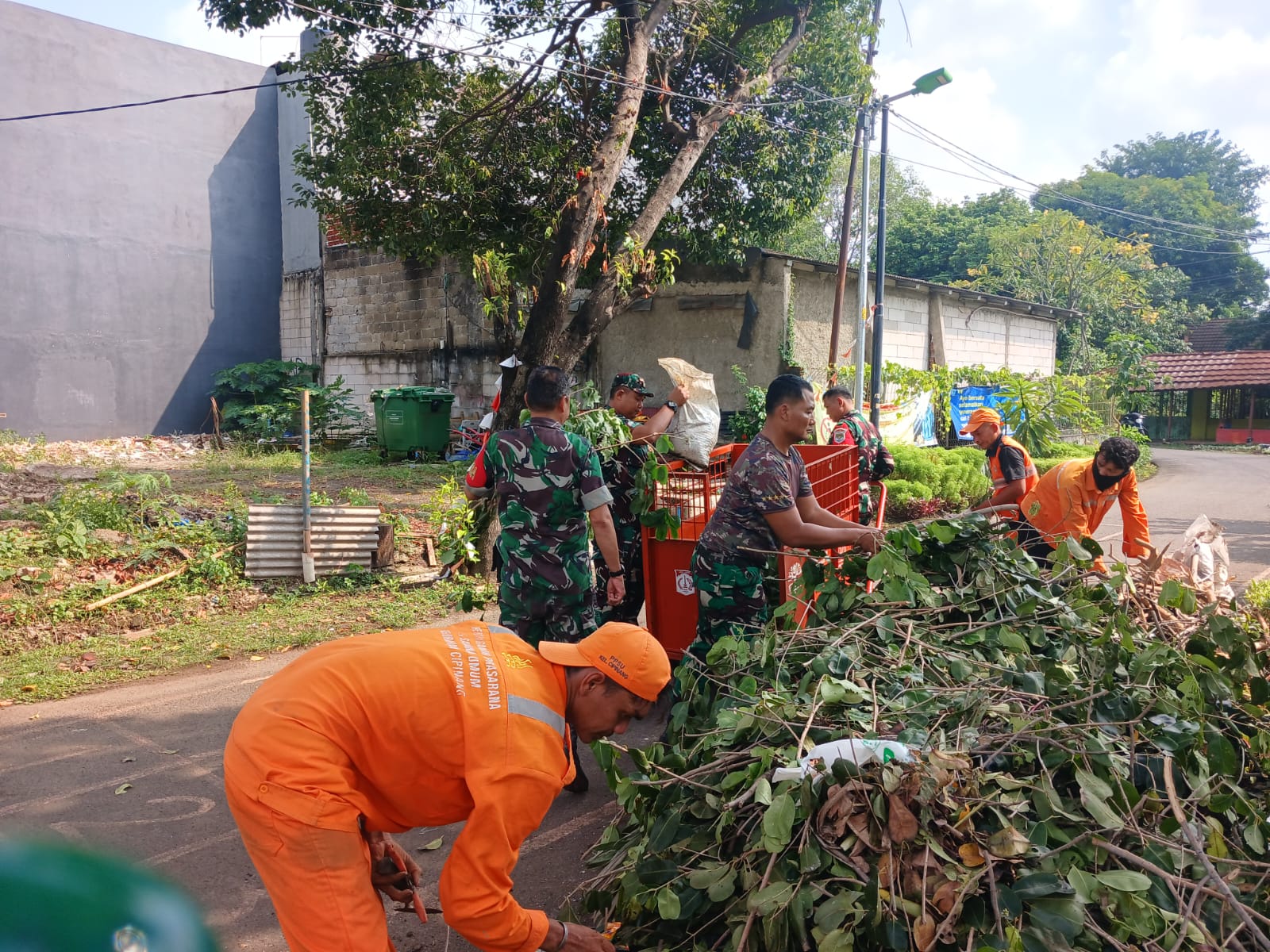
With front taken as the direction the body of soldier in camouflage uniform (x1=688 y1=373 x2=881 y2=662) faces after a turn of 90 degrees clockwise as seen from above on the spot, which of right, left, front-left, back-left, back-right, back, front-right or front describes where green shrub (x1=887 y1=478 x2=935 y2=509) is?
back

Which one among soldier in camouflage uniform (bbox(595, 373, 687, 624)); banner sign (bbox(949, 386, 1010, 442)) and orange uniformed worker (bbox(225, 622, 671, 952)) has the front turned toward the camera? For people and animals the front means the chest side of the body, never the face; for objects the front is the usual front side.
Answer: the banner sign

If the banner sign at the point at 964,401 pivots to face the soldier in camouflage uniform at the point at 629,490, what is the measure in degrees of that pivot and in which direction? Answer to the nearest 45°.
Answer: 0° — it already faces them

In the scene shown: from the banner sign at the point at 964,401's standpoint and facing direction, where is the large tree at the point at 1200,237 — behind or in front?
behind

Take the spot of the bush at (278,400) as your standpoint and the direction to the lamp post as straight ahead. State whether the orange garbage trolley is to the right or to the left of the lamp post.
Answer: right

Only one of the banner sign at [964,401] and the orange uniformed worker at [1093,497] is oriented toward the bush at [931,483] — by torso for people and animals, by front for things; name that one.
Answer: the banner sign

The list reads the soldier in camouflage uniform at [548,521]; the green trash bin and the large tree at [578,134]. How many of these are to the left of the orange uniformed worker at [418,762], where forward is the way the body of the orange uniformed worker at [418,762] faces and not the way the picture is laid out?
3

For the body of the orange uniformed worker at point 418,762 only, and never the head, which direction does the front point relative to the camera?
to the viewer's right

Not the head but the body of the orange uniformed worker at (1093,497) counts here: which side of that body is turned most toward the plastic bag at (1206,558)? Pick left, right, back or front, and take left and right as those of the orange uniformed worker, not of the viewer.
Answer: left

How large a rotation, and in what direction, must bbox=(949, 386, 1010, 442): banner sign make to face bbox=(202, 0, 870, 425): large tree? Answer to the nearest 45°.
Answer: approximately 45° to its right

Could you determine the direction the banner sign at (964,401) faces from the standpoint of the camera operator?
facing the viewer

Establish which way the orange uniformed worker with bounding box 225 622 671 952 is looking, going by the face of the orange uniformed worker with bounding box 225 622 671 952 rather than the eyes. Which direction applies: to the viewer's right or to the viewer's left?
to the viewer's right
